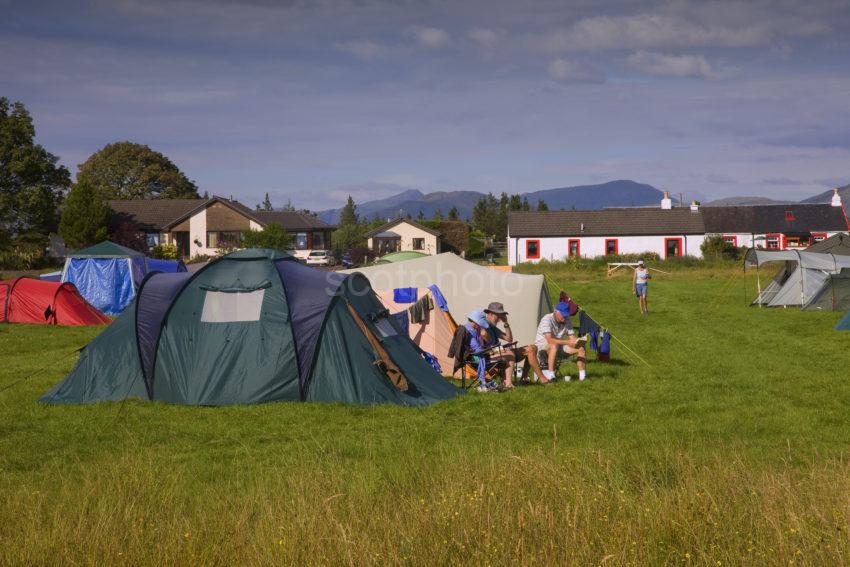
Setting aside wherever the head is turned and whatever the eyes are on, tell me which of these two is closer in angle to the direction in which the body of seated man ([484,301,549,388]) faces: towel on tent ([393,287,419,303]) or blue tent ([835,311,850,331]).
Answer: the blue tent

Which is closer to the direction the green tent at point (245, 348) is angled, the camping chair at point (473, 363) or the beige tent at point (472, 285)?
the camping chair

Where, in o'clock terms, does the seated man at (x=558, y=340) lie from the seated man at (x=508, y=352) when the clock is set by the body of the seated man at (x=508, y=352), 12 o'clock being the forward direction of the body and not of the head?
the seated man at (x=558, y=340) is roughly at 11 o'clock from the seated man at (x=508, y=352).

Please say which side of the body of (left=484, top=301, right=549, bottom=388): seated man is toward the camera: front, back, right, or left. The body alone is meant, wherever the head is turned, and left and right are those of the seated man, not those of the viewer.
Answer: right

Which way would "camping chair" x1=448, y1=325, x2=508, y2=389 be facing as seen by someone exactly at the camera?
facing to the right of the viewer

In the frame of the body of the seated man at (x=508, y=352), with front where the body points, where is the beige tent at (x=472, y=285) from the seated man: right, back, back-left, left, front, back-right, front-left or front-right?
left

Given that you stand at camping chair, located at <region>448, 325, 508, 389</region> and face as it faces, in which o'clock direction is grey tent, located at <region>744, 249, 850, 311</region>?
The grey tent is roughly at 10 o'clock from the camping chair.

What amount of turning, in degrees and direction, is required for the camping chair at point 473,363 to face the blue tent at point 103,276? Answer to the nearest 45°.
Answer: approximately 135° to its left
